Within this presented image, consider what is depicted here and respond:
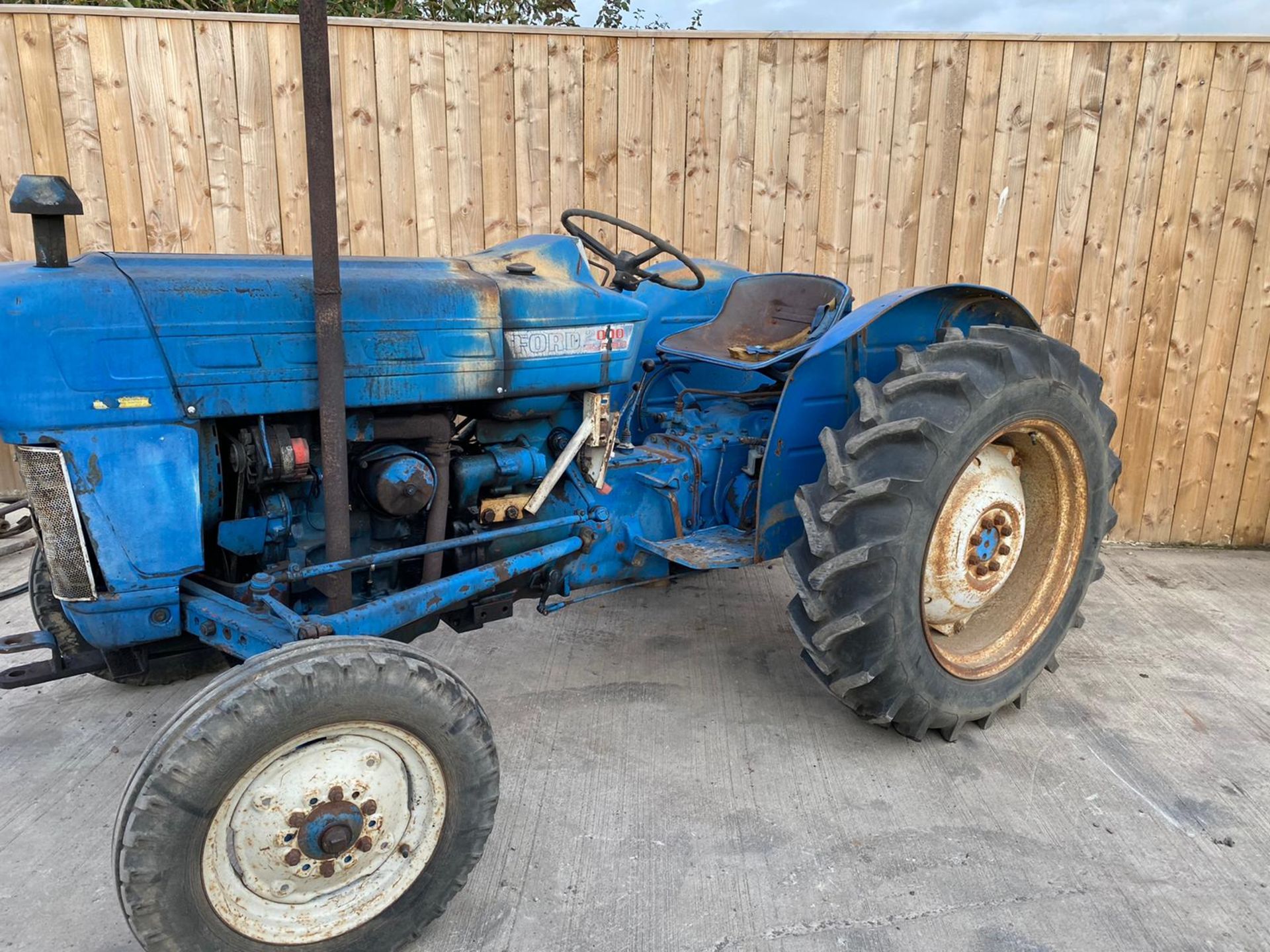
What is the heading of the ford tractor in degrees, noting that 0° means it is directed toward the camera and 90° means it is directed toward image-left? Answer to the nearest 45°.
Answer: approximately 45°
